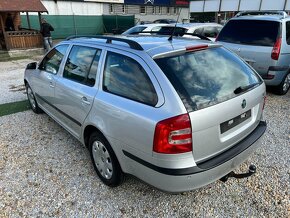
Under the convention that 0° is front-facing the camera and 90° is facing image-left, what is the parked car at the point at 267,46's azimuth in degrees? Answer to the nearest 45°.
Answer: approximately 225°

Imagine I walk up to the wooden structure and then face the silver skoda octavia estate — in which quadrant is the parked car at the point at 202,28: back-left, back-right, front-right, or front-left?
front-left

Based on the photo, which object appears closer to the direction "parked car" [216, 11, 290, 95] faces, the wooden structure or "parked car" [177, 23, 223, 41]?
the parked car

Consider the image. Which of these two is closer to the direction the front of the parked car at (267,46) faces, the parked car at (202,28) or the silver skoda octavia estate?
the parked car

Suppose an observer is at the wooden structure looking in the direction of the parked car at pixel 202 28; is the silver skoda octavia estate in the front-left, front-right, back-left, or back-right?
front-right

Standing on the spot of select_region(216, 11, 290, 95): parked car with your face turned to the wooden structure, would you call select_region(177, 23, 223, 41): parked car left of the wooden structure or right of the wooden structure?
right

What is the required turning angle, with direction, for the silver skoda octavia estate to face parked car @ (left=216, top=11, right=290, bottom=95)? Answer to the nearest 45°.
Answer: approximately 90° to its right

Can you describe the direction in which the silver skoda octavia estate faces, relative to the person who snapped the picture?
facing away from the viewer and to the left of the viewer

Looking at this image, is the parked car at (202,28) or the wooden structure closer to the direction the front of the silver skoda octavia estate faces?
the wooden structure

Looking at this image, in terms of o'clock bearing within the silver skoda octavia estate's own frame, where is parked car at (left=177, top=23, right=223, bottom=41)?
The parked car is roughly at 2 o'clock from the silver skoda octavia estate.

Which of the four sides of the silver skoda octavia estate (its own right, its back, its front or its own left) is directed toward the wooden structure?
front

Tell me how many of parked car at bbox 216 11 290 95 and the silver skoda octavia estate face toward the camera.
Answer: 0

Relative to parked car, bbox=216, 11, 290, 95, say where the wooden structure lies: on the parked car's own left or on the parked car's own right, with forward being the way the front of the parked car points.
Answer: on the parked car's own left
